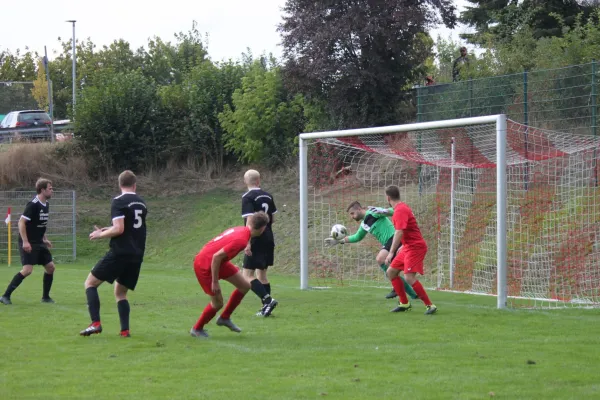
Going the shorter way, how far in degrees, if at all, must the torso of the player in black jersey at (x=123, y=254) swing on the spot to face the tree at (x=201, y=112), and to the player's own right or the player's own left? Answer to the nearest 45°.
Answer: approximately 45° to the player's own right

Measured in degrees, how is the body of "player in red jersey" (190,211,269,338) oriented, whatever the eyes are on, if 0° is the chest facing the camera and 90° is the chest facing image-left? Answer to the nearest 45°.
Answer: approximately 270°

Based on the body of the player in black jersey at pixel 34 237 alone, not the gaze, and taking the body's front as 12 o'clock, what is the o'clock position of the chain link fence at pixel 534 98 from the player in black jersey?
The chain link fence is roughly at 10 o'clock from the player in black jersey.

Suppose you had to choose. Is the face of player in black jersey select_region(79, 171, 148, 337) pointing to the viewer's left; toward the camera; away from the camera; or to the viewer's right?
away from the camera

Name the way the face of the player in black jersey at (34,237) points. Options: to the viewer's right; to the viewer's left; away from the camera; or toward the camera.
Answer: to the viewer's right

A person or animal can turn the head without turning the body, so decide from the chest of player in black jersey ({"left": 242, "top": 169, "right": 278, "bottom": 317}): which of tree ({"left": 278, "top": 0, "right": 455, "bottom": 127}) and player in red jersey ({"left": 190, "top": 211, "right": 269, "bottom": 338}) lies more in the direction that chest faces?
the tree

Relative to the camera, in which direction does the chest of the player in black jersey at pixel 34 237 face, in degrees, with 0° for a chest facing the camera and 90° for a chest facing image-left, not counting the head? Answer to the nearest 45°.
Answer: approximately 315°

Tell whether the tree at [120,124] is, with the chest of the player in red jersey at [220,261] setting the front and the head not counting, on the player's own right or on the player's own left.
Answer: on the player's own left

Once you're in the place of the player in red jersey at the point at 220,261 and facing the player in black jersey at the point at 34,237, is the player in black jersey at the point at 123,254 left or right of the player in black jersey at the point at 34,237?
left

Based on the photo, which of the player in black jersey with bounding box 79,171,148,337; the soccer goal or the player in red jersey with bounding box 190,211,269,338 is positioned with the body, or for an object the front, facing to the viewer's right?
the player in red jersey

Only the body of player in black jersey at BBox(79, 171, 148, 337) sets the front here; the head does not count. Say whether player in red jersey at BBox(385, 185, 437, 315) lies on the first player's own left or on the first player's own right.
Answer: on the first player's own right

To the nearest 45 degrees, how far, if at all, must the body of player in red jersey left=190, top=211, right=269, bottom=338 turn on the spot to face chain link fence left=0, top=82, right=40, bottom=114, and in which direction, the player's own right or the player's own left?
approximately 90° to the player's own left

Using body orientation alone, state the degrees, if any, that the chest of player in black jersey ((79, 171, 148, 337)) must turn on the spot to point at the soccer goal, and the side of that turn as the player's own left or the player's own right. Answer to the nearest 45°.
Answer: approximately 90° to the player's own right
